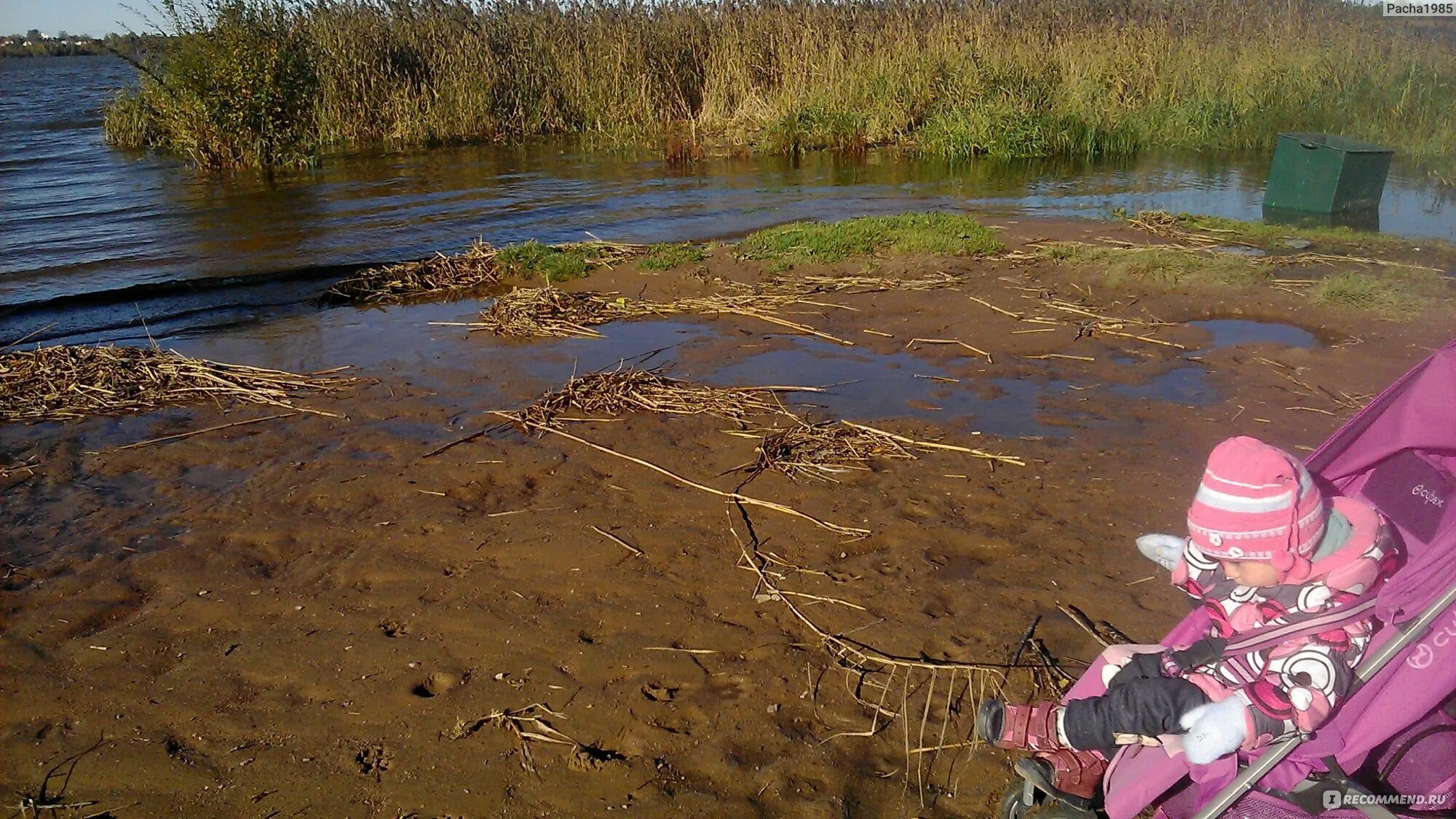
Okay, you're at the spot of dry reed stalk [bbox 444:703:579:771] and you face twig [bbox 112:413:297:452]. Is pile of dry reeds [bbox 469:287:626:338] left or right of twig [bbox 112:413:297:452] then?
right

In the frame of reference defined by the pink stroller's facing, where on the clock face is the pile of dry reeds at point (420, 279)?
The pile of dry reeds is roughly at 1 o'clock from the pink stroller.

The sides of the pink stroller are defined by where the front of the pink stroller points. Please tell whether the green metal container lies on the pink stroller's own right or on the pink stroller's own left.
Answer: on the pink stroller's own right

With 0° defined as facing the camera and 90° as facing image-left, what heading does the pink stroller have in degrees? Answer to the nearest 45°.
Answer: approximately 90°

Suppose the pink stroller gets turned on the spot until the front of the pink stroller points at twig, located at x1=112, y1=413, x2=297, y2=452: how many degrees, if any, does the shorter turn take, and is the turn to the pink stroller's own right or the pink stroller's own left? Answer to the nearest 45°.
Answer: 0° — it already faces it

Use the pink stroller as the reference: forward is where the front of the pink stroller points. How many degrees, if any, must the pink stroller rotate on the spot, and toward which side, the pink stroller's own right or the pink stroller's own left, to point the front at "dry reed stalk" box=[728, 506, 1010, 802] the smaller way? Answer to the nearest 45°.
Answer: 0° — it already faces it

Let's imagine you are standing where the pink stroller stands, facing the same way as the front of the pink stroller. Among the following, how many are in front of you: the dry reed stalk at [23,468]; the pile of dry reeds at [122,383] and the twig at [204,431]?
3
